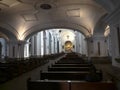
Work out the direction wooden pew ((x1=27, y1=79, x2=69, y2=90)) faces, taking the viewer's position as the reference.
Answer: facing away from the viewer

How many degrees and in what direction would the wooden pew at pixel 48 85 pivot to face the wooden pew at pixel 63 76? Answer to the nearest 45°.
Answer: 0° — it already faces it

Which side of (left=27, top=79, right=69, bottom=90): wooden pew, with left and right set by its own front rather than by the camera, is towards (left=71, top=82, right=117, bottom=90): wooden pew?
right
